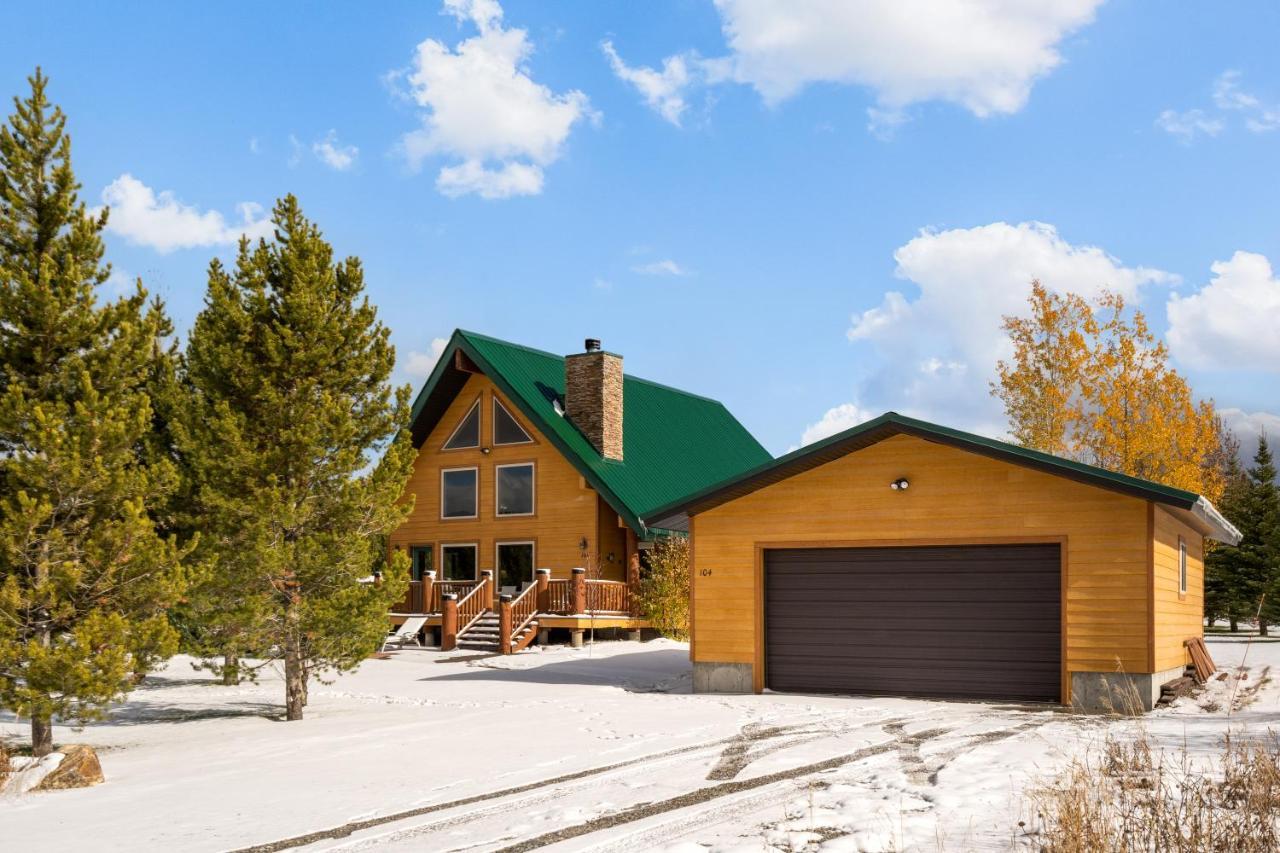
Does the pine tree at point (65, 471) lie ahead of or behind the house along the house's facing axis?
ahead

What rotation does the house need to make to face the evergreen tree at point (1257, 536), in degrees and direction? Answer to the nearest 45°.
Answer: approximately 180°

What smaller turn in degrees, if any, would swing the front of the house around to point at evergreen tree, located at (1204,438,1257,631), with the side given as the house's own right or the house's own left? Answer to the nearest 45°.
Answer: approximately 180°

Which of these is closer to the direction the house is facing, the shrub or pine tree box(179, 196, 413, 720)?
the pine tree

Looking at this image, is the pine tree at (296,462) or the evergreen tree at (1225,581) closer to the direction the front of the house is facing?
the pine tree

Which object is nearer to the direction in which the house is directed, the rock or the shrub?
the rock

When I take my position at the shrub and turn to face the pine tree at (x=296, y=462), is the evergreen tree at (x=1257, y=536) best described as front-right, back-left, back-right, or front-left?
back-left

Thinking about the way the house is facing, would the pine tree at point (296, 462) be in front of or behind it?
in front

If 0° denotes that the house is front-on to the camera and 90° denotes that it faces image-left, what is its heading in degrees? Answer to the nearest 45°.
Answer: approximately 45°

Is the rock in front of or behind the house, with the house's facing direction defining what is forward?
in front
